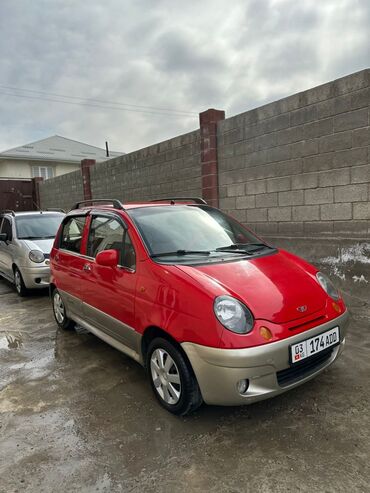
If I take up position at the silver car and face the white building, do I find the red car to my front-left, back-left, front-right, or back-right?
back-right

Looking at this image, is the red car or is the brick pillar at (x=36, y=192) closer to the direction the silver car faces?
the red car

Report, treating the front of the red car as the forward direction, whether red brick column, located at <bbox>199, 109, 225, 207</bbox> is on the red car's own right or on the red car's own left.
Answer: on the red car's own left

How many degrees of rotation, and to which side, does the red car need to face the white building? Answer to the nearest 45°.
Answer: approximately 180°

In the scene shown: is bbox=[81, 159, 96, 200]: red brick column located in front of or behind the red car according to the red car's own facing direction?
behind

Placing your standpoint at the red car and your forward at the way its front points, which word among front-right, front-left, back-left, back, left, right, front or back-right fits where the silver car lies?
back

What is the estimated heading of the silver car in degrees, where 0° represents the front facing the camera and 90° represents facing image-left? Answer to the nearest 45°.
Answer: approximately 315°

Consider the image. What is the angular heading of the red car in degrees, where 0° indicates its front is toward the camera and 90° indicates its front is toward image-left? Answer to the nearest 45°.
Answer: approximately 315°
